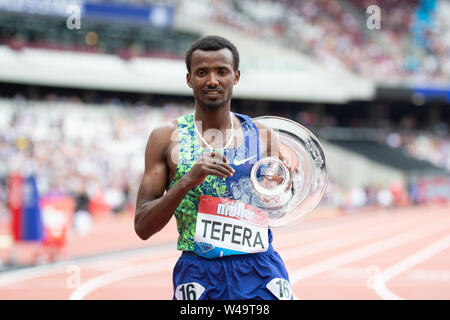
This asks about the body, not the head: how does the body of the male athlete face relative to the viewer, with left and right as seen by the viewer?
facing the viewer
